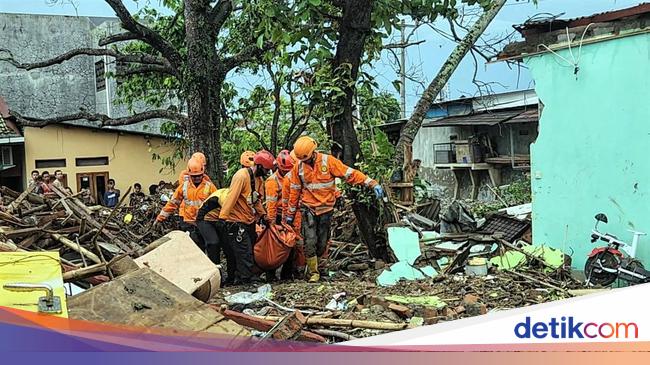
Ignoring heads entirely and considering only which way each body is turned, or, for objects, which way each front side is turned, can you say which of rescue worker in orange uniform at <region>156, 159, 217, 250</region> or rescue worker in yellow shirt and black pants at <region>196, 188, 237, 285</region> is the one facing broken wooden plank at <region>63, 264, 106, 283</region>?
rescue worker in orange uniform at <region>156, 159, 217, 250</region>

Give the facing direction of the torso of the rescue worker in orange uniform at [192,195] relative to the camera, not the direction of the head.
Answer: toward the camera

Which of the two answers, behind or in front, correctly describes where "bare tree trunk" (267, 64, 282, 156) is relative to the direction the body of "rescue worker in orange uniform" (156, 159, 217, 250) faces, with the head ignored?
behind

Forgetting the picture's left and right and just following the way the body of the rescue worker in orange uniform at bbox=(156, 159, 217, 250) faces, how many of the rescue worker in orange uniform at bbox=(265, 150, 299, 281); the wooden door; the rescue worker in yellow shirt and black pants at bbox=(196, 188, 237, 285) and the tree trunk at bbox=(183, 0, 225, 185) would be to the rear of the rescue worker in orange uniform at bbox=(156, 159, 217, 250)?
2

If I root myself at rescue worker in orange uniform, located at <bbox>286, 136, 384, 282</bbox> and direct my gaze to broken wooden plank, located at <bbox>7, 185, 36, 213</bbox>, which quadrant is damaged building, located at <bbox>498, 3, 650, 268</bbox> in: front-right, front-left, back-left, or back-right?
back-right

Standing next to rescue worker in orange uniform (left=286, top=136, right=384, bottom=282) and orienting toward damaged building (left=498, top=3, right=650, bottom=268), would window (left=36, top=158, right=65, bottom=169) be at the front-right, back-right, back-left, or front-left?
back-left

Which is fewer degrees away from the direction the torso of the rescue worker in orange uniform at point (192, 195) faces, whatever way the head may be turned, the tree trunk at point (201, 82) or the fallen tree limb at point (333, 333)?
the fallen tree limb
